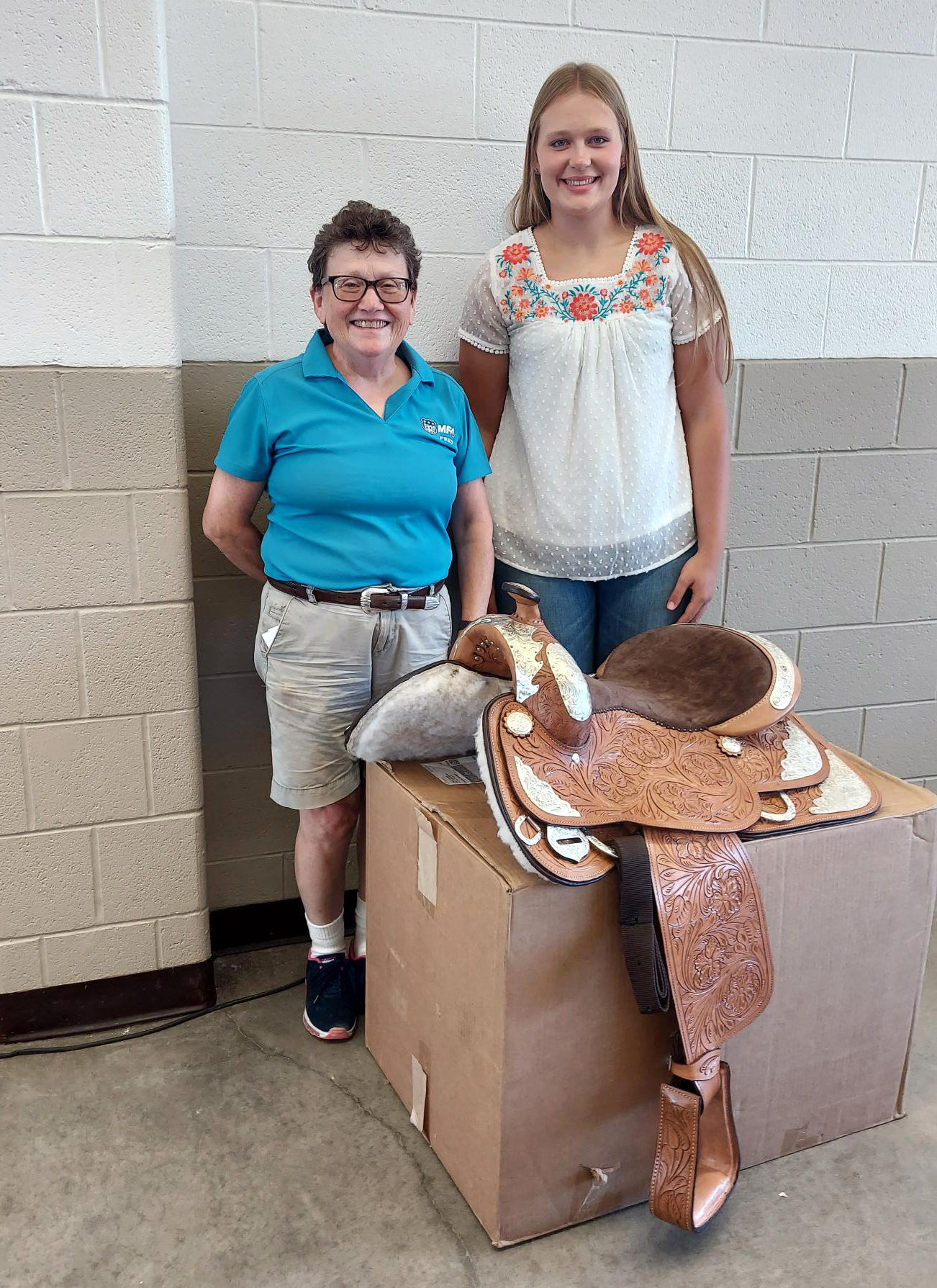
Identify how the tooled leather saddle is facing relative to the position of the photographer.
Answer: facing the viewer and to the left of the viewer

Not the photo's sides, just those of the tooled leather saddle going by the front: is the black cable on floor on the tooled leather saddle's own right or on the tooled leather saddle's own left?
on the tooled leather saddle's own right

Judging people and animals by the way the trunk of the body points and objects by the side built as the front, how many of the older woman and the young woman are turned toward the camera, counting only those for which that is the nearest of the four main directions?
2

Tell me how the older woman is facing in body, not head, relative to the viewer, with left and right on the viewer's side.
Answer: facing the viewer
